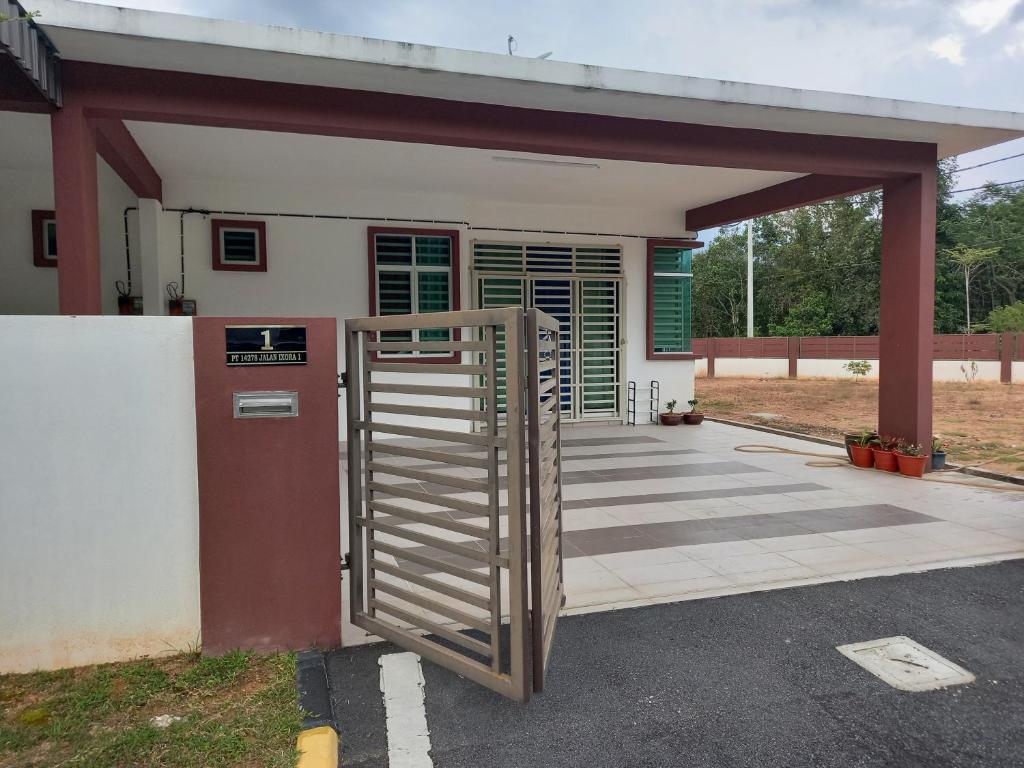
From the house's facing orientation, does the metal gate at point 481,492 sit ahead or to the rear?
ahead

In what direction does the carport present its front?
toward the camera

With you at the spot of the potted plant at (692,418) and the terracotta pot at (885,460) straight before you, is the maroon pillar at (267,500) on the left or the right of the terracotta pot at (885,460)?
right

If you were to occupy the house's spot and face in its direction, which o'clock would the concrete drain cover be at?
The concrete drain cover is roughly at 11 o'clock from the house.

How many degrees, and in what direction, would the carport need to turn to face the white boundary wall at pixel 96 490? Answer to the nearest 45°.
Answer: approximately 45° to its right

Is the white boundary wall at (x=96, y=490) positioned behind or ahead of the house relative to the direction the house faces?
ahead

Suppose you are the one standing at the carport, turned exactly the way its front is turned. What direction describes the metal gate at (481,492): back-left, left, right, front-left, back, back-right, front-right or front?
front

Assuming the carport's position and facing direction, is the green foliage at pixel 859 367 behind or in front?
behind

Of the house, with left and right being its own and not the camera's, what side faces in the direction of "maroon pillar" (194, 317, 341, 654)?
front

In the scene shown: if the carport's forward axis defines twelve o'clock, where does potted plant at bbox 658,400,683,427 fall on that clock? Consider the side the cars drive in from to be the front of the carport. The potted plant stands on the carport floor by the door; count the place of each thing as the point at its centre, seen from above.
The potted plant is roughly at 7 o'clock from the carport.

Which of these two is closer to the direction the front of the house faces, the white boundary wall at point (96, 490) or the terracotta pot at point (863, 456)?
the white boundary wall

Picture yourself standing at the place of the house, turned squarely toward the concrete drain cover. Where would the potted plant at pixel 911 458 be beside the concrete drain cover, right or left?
left

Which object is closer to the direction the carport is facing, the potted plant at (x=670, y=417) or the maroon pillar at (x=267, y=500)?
the maroon pillar
